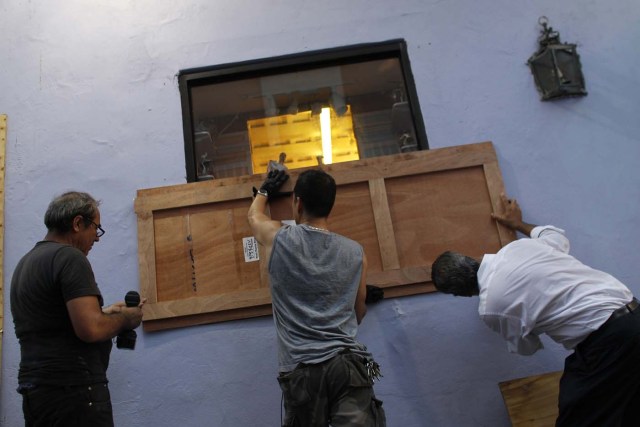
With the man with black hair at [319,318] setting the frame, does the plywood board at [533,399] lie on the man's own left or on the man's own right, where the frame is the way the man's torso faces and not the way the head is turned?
on the man's own right

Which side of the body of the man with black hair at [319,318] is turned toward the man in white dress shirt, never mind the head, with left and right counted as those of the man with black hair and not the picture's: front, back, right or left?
right

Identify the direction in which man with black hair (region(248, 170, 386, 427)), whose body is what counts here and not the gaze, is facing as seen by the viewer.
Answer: away from the camera
